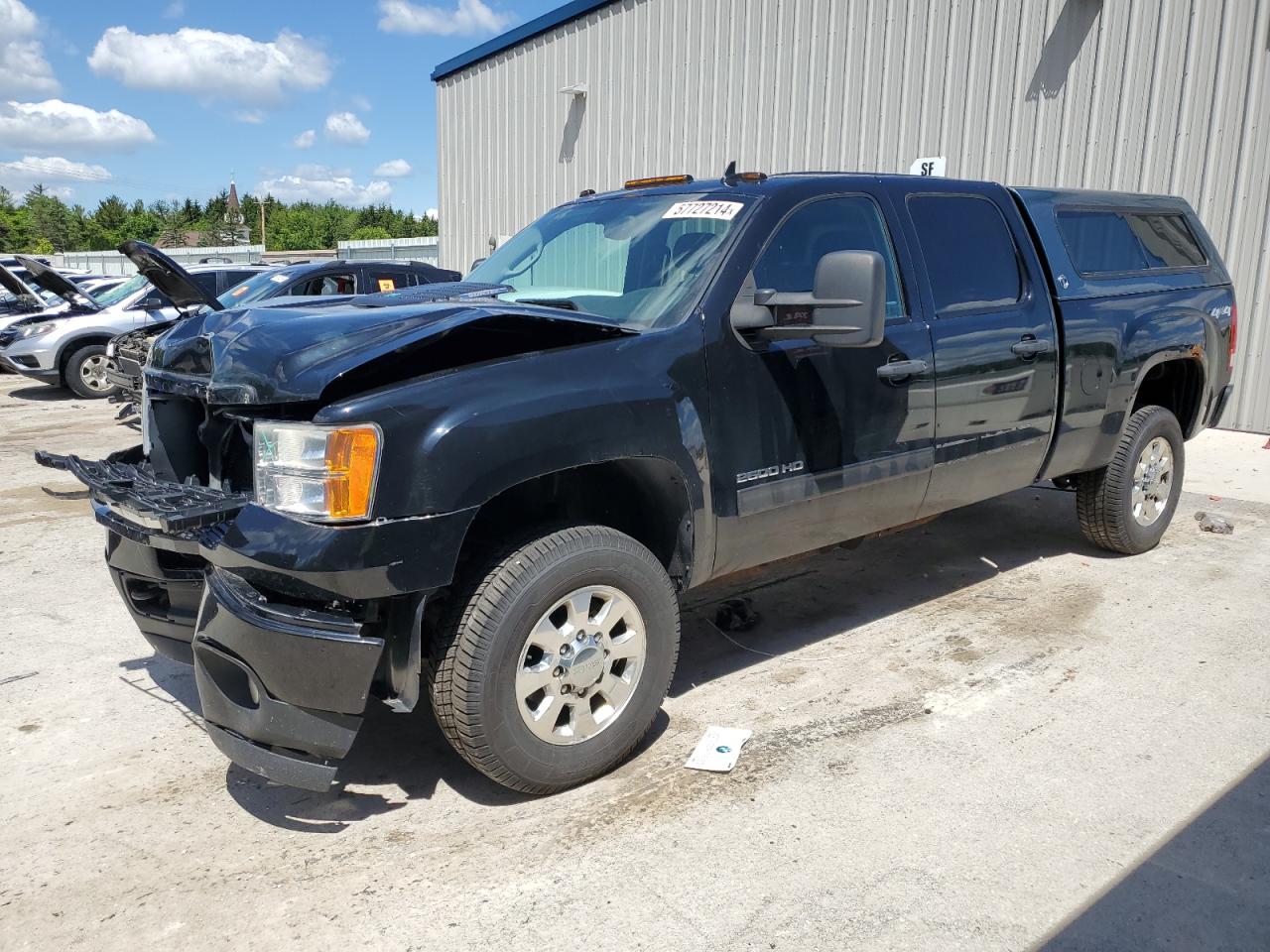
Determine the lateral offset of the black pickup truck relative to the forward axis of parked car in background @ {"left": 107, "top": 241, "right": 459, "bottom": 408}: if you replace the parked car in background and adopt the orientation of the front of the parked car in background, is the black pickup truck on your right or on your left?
on your left

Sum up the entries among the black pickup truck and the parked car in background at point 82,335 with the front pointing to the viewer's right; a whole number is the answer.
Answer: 0

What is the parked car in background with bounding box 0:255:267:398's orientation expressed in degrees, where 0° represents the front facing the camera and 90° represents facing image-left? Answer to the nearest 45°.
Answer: approximately 45°

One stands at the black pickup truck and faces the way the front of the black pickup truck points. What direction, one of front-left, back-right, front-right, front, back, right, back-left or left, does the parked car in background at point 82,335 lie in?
right

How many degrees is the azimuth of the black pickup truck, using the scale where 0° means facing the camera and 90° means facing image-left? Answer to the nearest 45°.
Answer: approximately 45°

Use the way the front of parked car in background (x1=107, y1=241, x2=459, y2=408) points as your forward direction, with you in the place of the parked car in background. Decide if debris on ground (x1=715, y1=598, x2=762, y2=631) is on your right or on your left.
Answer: on your left

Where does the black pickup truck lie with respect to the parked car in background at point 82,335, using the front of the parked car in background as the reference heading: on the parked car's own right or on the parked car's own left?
on the parked car's own left

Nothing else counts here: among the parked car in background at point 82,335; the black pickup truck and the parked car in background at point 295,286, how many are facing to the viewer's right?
0

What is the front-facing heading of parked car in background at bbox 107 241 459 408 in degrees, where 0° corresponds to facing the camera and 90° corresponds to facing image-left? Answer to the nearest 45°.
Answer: approximately 45°
